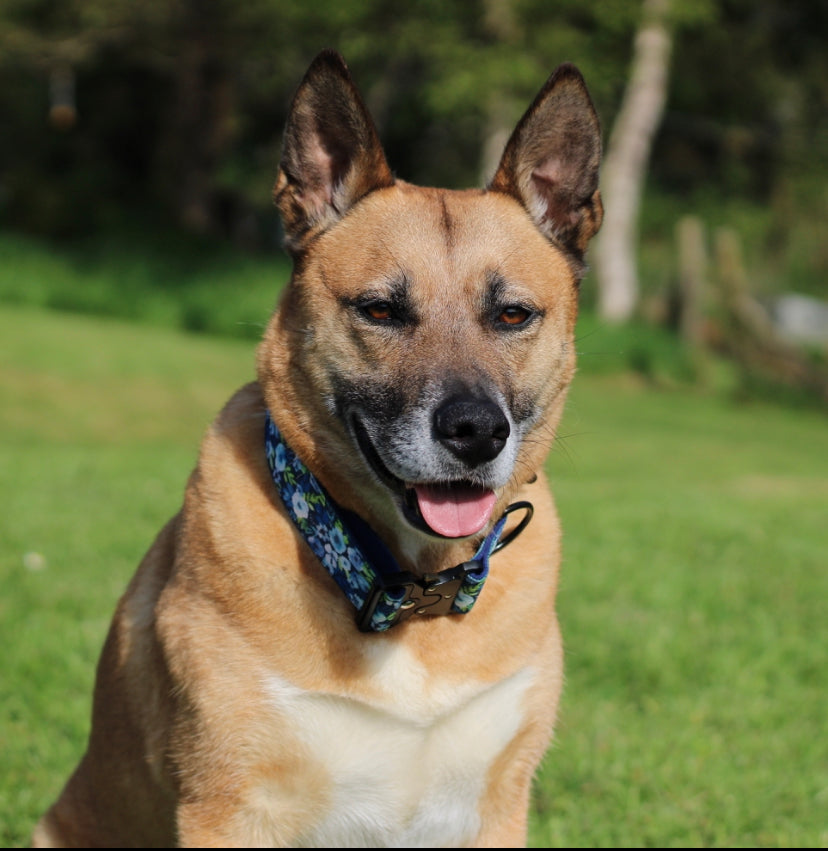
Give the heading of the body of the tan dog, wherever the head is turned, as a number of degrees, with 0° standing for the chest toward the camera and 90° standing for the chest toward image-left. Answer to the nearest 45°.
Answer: approximately 315°

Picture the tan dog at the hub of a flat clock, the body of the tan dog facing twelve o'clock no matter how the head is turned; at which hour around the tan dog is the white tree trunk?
The white tree trunk is roughly at 8 o'clock from the tan dog.
